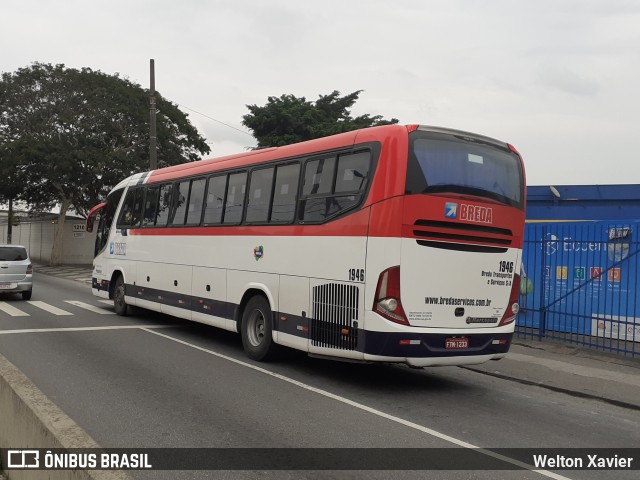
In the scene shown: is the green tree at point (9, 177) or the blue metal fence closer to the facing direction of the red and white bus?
the green tree

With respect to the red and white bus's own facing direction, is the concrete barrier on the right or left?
on its left

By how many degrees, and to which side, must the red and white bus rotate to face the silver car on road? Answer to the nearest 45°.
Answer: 0° — it already faces it

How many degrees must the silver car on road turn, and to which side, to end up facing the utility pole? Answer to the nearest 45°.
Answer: approximately 45° to its right

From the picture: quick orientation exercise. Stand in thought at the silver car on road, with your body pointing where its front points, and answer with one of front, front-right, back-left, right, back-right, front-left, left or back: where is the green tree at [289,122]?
front-right

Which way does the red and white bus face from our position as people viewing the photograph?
facing away from the viewer and to the left of the viewer

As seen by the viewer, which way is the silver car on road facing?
away from the camera

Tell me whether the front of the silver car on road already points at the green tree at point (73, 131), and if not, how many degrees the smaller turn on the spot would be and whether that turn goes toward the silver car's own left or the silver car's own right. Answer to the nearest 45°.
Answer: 0° — it already faces it

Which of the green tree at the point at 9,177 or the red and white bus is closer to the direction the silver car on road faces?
the green tree

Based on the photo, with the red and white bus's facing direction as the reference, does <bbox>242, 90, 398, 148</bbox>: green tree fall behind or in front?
in front
